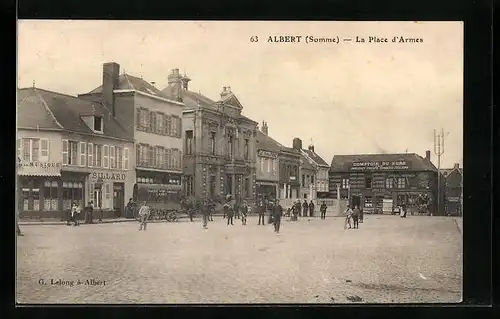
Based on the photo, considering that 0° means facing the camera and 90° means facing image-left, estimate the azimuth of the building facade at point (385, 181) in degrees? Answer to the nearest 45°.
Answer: approximately 0°

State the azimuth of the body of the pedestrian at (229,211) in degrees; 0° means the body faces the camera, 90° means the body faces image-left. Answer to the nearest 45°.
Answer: approximately 0°

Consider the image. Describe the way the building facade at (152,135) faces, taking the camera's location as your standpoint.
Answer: facing the viewer and to the right of the viewer

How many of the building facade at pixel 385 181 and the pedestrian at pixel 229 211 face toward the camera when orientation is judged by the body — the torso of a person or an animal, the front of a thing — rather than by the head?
2
